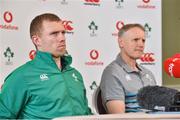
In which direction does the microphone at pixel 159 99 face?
to the viewer's left

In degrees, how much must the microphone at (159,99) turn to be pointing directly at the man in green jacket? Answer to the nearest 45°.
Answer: approximately 45° to its right

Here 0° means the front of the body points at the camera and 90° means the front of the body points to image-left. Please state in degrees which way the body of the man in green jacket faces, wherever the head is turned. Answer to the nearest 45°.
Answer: approximately 315°

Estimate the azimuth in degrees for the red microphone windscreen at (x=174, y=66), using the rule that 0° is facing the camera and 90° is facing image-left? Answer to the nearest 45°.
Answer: approximately 90°
